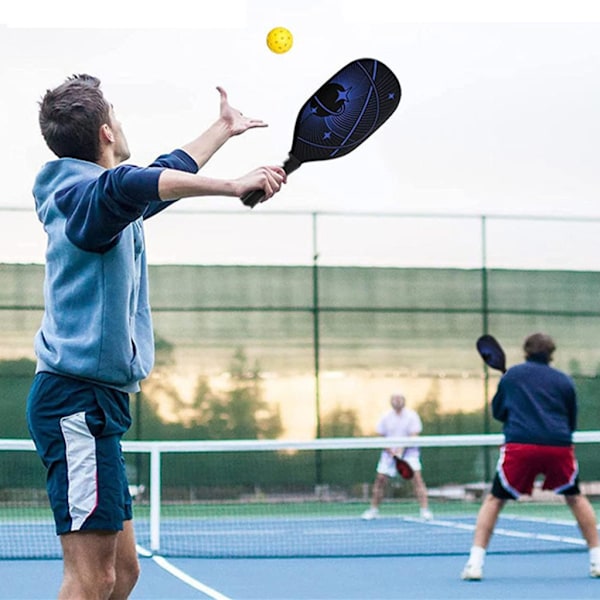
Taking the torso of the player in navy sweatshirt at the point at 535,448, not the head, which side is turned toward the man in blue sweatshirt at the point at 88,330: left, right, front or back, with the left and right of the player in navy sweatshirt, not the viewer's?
back

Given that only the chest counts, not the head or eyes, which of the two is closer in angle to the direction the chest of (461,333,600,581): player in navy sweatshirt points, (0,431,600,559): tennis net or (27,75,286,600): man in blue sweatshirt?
the tennis net

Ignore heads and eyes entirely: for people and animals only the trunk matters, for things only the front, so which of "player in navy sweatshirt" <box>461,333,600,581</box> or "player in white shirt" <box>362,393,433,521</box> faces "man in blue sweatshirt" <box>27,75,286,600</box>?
the player in white shirt

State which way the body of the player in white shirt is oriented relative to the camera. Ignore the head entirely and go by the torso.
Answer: toward the camera

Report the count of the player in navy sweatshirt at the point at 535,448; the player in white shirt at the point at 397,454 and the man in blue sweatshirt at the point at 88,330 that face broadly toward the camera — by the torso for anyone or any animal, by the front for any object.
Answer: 1

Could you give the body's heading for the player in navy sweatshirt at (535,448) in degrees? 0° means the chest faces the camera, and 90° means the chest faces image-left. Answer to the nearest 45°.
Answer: approximately 180°

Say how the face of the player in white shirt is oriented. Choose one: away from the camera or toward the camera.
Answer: toward the camera

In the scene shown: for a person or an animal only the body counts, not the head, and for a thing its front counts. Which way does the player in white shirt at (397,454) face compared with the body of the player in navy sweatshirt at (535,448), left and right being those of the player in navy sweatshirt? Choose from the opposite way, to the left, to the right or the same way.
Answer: the opposite way

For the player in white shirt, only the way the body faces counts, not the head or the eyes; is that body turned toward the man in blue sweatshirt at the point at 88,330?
yes

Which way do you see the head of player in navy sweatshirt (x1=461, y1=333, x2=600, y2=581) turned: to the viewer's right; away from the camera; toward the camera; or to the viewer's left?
away from the camera

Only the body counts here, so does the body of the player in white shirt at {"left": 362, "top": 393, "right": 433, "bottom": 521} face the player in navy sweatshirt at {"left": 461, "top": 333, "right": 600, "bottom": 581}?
yes

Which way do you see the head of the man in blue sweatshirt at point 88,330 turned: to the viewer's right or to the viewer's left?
to the viewer's right

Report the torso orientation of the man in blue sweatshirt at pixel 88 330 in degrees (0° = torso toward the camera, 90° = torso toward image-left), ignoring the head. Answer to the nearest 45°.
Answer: approximately 270°
